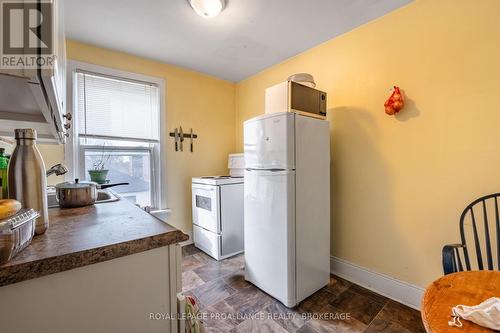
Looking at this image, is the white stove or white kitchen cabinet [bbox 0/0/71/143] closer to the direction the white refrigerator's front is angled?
the white kitchen cabinet

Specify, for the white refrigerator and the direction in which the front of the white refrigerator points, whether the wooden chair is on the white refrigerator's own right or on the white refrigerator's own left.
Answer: on the white refrigerator's own left

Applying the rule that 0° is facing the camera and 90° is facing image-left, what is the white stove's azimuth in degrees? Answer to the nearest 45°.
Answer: approximately 45°

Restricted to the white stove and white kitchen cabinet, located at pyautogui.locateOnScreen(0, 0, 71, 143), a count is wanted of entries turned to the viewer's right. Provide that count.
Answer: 1

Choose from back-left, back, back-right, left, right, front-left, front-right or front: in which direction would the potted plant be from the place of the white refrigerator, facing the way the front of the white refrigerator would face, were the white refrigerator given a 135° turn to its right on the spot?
left

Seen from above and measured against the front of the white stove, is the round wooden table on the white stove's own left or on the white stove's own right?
on the white stove's own left

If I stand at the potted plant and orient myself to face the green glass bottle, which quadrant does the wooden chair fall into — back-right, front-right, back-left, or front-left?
front-left

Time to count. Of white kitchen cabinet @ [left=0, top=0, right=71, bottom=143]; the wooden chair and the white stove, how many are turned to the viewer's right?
1

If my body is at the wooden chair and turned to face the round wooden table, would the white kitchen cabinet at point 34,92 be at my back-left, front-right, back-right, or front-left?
front-right

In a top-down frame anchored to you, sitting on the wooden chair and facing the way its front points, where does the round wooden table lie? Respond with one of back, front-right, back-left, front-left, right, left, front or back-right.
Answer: front-left

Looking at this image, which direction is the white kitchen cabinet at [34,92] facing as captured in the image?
to the viewer's right

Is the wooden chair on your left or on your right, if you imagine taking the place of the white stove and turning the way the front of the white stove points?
on your left

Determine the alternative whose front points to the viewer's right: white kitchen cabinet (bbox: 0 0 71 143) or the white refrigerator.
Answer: the white kitchen cabinet

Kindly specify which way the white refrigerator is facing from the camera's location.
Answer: facing the viewer and to the left of the viewer

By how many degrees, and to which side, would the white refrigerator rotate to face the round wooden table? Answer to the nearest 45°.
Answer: approximately 90° to its left

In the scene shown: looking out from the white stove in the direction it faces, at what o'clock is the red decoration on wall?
The red decoration on wall is roughly at 9 o'clock from the white stove.

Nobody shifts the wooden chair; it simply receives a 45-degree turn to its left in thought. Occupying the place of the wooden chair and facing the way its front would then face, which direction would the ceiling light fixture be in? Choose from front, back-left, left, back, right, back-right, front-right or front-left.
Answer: front-right
